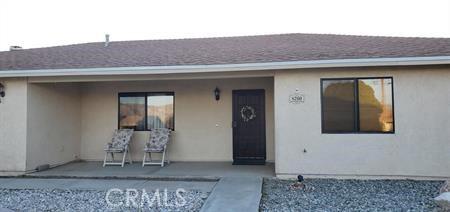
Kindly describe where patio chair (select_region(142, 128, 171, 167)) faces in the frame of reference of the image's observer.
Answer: facing the viewer and to the left of the viewer

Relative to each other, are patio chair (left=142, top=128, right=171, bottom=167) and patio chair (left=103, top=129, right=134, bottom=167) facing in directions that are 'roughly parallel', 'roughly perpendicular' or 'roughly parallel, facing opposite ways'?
roughly parallel

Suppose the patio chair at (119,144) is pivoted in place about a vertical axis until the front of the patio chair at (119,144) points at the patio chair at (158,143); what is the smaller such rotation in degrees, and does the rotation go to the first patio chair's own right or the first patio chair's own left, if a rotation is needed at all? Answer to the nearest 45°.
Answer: approximately 135° to the first patio chair's own left

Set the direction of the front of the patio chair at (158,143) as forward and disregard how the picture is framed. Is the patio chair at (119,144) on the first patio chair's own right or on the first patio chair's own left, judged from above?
on the first patio chair's own right

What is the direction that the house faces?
toward the camera
